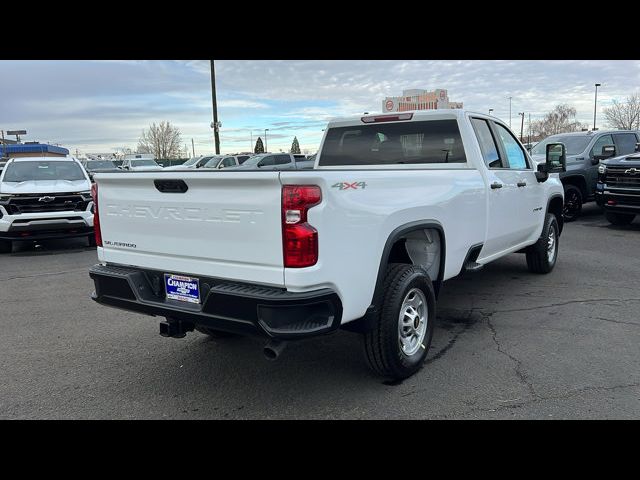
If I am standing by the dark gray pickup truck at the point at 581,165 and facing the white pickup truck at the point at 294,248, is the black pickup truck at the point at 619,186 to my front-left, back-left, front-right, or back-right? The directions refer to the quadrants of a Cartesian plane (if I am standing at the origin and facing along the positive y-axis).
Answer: front-left

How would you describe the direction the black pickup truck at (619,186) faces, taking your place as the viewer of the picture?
facing the viewer and to the left of the viewer

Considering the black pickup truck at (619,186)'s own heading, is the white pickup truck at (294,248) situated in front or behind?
in front

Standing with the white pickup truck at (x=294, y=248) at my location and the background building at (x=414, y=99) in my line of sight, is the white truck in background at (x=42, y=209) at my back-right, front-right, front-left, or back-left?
front-left

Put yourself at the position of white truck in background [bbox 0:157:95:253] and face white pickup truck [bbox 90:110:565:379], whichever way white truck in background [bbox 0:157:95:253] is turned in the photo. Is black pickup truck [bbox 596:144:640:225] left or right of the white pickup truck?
left

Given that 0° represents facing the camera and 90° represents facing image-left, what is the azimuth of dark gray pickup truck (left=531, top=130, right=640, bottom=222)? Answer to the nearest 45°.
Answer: approximately 45°

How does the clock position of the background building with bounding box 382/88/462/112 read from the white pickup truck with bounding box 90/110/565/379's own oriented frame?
The background building is roughly at 11 o'clock from the white pickup truck.

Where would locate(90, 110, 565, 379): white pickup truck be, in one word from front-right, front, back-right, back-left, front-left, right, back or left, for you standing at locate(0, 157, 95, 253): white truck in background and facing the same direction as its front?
front

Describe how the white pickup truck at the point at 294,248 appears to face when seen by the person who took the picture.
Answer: facing away from the viewer and to the right of the viewer

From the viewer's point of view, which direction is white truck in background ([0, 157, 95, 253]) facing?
toward the camera

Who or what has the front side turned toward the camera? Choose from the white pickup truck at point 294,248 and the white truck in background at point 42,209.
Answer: the white truck in background

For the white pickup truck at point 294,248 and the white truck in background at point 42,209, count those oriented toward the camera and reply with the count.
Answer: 1

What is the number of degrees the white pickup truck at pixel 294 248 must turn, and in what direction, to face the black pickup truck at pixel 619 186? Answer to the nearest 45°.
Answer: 0° — it already faces it
